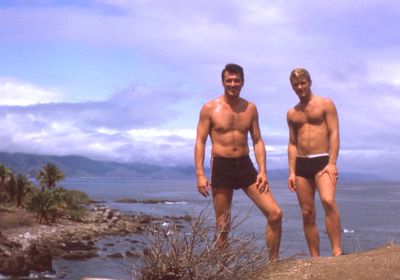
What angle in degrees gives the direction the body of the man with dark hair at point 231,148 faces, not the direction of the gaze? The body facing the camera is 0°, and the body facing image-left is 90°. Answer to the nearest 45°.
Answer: approximately 0°

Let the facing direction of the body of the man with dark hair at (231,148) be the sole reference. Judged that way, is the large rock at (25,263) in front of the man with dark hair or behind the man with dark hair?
behind
